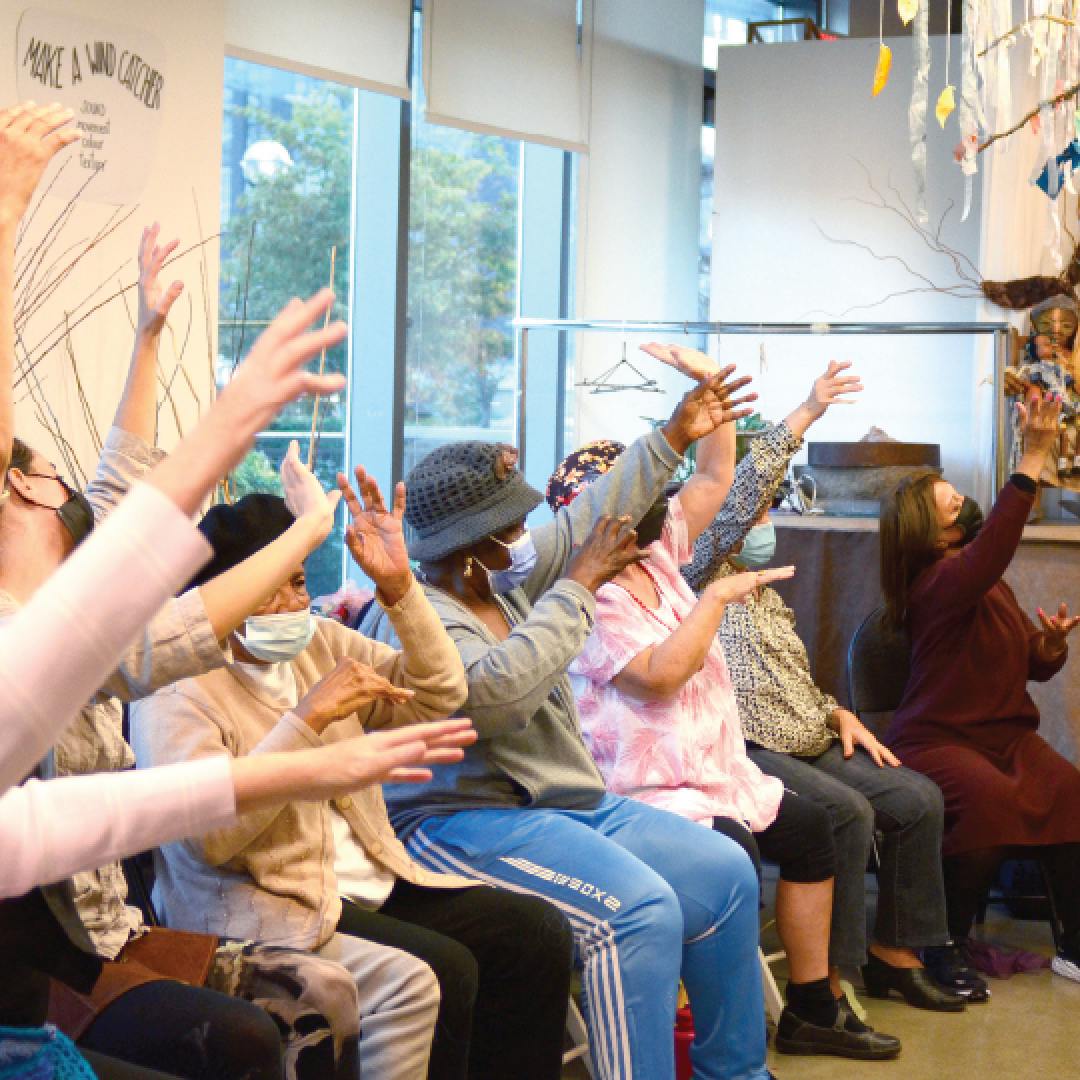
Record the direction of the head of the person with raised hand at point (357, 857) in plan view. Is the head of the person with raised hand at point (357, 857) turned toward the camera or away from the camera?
toward the camera

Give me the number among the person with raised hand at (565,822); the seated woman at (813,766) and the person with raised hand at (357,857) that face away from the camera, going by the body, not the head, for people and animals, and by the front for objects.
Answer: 0

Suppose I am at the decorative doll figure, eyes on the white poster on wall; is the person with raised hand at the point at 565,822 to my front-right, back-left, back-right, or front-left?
front-left

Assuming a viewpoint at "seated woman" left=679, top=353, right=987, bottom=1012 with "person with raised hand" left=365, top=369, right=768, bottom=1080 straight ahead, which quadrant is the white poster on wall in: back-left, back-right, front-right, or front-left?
front-right

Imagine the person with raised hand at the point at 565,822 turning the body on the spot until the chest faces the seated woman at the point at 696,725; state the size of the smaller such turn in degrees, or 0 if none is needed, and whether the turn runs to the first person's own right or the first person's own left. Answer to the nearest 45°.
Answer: approximately 90° to the first person's own left

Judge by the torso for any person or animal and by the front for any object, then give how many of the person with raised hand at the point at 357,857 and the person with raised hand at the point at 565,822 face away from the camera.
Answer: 0
